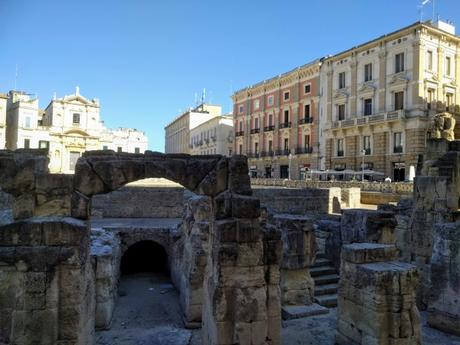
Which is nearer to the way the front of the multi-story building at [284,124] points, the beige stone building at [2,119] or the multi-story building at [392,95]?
the beige stone building

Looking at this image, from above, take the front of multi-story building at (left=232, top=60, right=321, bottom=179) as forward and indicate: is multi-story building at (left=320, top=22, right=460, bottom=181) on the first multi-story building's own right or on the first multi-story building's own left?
on the first multi-story building's own left

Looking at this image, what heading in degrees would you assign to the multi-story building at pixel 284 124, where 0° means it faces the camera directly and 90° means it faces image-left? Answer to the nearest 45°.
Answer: approximately 45°

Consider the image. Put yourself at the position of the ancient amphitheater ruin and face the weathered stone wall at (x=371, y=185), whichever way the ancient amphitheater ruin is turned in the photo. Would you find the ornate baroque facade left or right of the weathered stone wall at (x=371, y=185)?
left

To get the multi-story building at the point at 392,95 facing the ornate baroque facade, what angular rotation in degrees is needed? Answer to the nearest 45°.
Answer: approximately 45° to its right

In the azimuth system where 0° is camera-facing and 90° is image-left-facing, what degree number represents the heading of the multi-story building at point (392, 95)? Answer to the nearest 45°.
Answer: approximately 45°

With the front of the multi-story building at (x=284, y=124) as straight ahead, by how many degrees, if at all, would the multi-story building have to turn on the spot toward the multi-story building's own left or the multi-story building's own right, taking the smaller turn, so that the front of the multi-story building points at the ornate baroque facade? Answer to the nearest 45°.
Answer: approximately 45° to the multi-story building's own right

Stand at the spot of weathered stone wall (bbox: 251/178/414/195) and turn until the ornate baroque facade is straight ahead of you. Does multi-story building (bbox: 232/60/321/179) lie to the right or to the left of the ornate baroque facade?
right
